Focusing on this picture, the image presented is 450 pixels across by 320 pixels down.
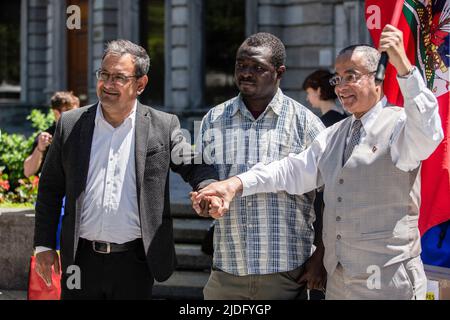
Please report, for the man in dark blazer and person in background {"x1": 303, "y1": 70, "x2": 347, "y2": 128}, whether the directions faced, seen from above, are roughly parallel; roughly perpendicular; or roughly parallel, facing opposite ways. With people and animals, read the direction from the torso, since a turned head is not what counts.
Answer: roughly perpendicular

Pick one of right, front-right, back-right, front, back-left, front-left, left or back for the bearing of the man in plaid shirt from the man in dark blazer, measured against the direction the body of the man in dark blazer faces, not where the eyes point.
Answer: left

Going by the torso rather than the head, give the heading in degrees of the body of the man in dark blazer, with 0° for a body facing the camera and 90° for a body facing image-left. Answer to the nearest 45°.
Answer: approximately 0°

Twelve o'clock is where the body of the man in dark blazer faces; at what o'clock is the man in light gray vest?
The man in light gray vest is roughly at 10 o'clock from the man in dark blazer.

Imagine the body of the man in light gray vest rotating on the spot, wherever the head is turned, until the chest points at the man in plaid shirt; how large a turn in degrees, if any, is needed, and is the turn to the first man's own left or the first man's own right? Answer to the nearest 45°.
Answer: approximately 90° to the first man's own right

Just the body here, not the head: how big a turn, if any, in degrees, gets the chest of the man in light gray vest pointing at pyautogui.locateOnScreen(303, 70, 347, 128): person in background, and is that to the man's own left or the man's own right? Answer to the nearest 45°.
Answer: approximately 135° to the man's own right

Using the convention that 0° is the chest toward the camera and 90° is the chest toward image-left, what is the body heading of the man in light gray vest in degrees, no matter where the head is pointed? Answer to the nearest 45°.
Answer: approximately 45°

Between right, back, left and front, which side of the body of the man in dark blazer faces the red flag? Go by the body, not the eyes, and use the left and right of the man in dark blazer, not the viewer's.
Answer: left

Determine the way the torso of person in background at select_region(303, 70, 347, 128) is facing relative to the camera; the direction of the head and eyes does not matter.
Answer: to the viewer's left
